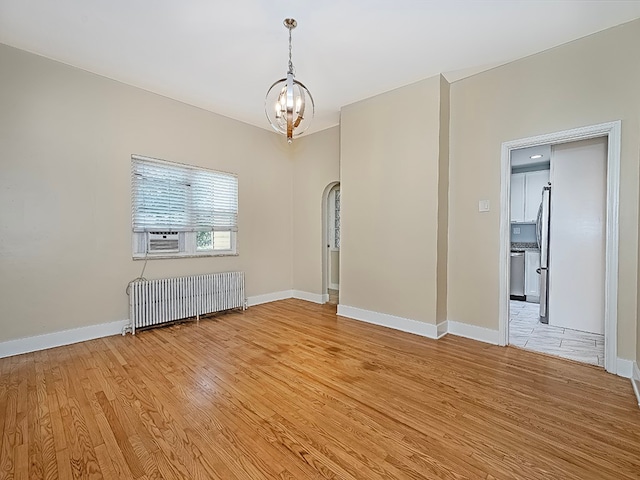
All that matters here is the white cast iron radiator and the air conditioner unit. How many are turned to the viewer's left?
0

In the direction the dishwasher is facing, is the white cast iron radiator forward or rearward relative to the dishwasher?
forward

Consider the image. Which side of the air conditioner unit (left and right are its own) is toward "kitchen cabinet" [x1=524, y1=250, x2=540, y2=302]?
left

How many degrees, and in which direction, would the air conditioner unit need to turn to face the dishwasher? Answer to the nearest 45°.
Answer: approximately 90° to its left

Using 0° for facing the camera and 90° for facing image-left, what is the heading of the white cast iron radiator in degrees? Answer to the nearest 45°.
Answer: approximately 315°

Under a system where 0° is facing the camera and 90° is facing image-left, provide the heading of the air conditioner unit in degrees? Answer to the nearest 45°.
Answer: approximately 0°

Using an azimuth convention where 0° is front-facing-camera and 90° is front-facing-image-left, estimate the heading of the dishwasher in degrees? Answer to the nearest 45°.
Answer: approximately 45°

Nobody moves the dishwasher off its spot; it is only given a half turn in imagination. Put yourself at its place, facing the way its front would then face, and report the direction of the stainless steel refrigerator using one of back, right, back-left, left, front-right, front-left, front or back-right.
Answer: back-right

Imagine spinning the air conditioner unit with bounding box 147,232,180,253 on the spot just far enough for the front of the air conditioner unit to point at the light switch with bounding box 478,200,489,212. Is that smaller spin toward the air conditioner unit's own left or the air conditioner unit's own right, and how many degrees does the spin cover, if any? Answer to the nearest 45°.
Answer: approximately 45° to the air conditioner unit's own left
